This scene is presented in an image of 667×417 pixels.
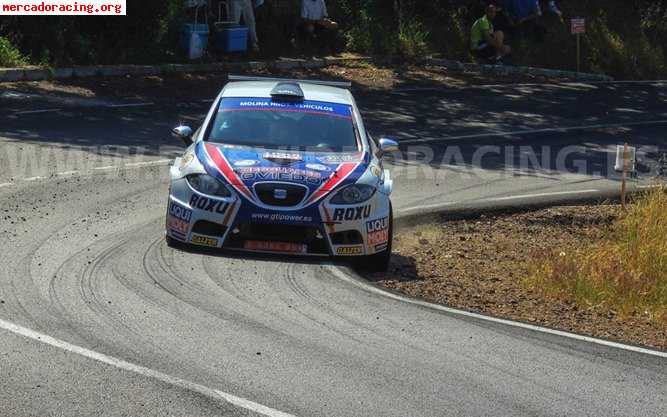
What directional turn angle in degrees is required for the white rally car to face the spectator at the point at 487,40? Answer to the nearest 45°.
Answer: approximately 180°

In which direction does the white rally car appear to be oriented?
toward the camera

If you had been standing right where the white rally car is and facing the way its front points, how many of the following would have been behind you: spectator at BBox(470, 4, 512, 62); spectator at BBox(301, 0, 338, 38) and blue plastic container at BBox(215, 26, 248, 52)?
3

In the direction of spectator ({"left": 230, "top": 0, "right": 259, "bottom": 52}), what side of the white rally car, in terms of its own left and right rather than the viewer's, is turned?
back

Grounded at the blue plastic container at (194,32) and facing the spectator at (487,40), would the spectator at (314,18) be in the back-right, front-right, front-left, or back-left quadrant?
front-left

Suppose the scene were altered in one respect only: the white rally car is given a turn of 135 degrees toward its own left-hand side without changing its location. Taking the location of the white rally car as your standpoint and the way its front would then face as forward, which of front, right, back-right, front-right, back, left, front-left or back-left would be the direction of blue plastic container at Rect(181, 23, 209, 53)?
front-left

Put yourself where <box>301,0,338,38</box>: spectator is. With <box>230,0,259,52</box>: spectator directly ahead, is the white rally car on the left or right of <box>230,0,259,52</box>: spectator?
left

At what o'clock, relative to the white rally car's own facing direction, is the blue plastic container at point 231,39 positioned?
The blue plastic container is roughly at 6 o'clock from the white rally car.

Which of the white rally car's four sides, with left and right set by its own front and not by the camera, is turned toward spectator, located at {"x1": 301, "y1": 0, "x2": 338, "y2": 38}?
back
